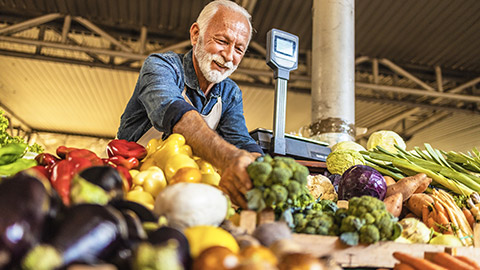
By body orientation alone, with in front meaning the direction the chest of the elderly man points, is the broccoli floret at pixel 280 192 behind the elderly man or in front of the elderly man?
in front

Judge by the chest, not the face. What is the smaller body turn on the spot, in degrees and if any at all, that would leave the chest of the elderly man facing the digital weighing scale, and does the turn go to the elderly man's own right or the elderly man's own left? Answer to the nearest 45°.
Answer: approximately 45° to the elderly man's own left
